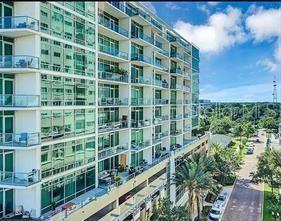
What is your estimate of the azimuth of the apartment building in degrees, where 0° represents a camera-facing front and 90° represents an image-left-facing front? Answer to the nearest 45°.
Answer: approximately 315°
